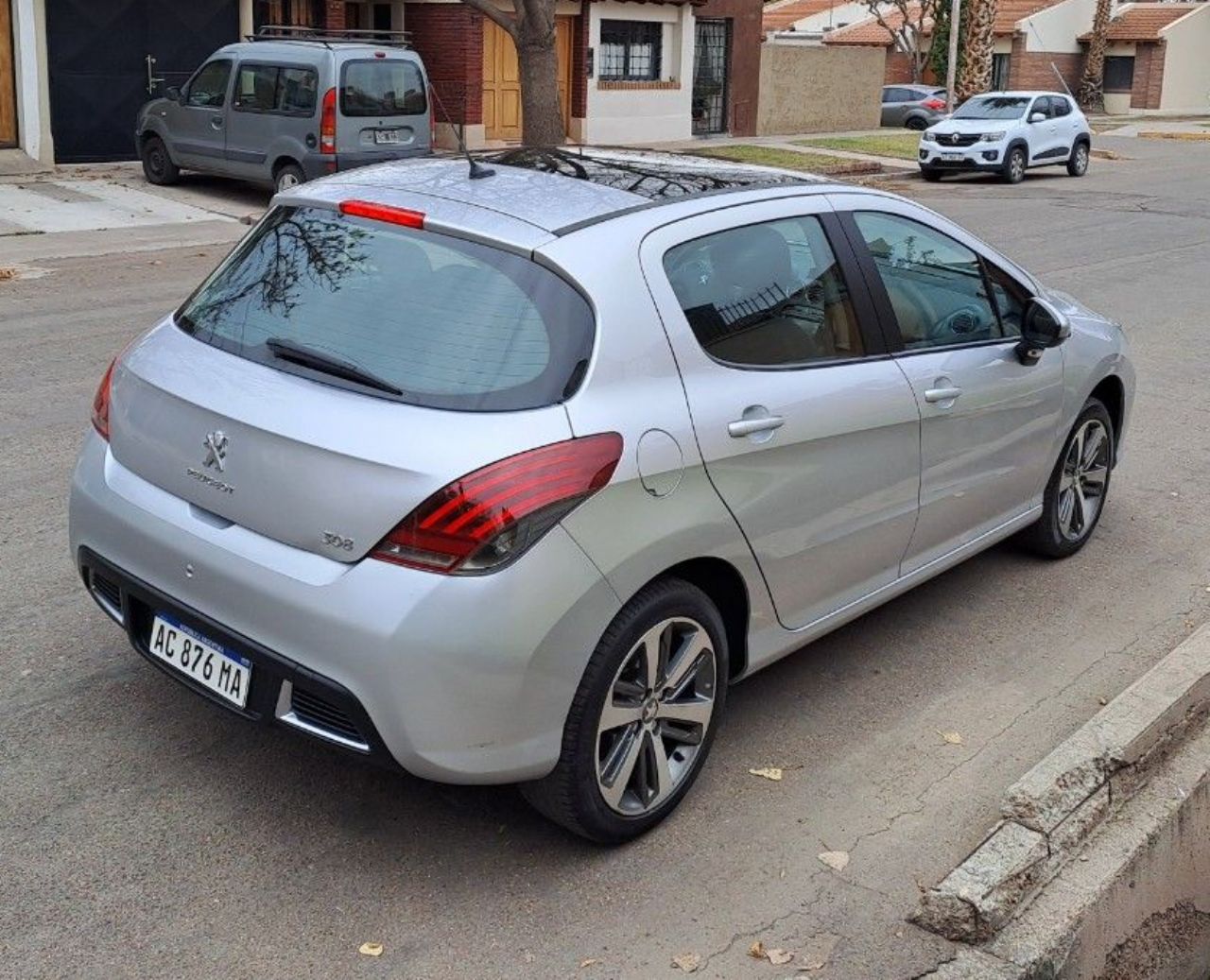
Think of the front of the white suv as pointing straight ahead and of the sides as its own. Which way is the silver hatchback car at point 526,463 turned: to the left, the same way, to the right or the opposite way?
the opposite way

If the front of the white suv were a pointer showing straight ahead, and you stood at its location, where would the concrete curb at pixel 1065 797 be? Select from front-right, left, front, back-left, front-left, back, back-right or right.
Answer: front-left

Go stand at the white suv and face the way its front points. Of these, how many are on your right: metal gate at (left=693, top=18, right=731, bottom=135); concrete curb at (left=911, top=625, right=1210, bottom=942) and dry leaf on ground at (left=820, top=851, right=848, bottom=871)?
1

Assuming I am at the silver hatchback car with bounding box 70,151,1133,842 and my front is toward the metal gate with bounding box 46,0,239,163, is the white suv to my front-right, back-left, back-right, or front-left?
front-right

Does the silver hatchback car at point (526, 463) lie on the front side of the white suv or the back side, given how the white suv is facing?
on the front side

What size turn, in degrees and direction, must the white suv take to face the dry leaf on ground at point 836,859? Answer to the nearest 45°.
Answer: approximately 45° to its left

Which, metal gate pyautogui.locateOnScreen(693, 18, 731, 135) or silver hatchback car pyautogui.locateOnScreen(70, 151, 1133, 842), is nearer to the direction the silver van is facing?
the metal gate

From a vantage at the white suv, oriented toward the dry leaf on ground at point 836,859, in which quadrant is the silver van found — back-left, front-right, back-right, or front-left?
front-right

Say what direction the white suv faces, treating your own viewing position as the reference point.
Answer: facing the viewer and to the left of the viewer

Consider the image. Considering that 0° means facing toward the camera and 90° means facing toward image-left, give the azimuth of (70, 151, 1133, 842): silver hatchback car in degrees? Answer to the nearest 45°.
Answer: approximately 225°

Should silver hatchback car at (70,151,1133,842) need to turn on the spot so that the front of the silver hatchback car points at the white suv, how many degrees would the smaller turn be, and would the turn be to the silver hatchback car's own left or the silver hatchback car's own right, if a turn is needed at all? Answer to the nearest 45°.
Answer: approximately 45° to the silver hatchback car's own left

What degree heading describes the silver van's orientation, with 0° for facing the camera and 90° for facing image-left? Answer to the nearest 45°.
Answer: approximately 135°

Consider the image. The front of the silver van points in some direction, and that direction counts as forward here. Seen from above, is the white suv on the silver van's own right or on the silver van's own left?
on the silver van's own right

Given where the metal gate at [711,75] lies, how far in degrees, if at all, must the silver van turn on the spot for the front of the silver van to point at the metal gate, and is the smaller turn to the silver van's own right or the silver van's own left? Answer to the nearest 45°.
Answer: approximately 90° to the silver van's own right

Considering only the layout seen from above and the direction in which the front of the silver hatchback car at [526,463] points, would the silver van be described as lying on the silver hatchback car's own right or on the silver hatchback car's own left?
on the silver hatchback car's own left

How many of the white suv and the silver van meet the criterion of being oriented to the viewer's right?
0

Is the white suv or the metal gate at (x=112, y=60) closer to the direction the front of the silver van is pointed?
the metal gate

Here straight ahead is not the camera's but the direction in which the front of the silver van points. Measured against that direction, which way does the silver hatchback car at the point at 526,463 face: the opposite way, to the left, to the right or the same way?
to the right
